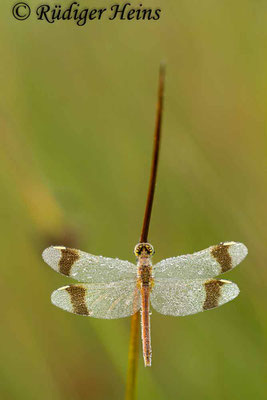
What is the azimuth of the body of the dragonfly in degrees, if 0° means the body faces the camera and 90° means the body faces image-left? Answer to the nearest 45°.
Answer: approximately 180°
